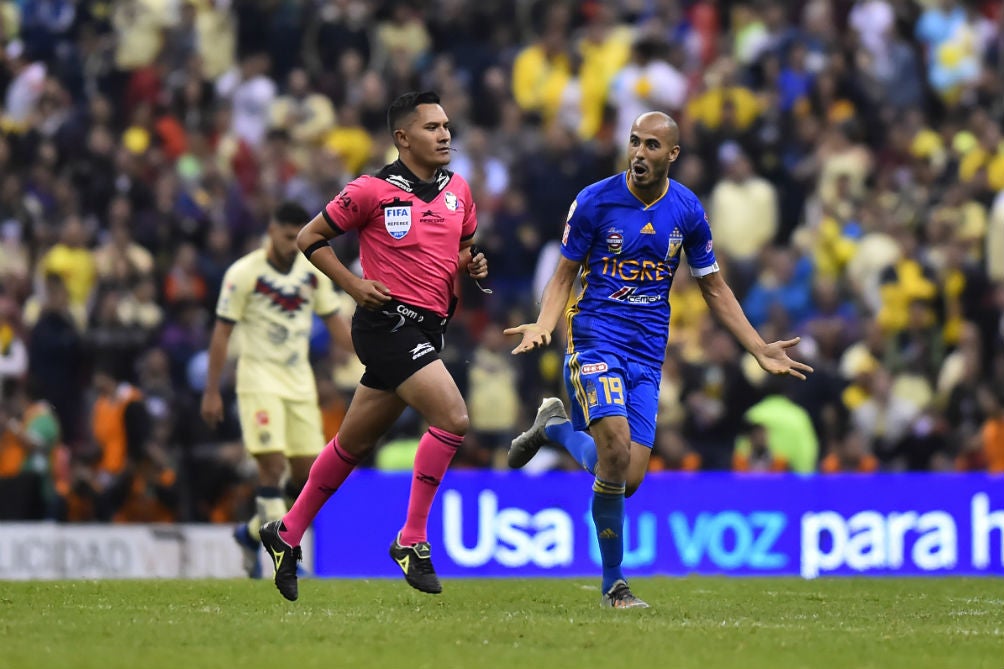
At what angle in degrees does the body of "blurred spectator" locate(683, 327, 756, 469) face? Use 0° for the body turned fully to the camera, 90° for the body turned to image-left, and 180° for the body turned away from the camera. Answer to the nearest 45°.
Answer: approximately 0°

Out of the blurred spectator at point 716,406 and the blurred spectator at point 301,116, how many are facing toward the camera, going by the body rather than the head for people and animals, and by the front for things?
2

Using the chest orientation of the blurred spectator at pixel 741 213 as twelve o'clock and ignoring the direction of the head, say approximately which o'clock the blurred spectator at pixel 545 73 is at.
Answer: the blurred spectator at pixel 545 73 is roughly at 4 o'clock from the blurred spectator at pixel 741 213.

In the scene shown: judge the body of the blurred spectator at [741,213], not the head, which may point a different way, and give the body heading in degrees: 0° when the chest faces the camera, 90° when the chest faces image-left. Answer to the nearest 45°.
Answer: approximately 0°
